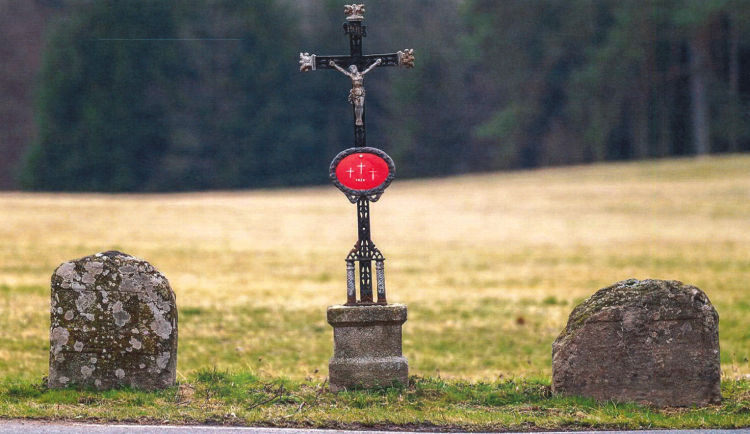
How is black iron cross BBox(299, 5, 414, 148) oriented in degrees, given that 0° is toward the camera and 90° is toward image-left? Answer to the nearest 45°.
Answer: approximately 0°

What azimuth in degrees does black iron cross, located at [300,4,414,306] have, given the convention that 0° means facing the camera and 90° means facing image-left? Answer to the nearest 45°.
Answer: approximately 0°

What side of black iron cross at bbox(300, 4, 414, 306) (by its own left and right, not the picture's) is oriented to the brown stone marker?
left

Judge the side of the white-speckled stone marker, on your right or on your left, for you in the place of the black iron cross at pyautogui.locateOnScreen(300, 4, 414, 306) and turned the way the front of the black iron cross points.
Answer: on your right
